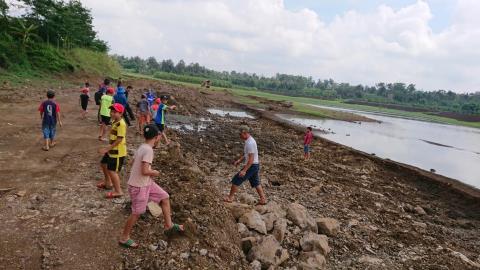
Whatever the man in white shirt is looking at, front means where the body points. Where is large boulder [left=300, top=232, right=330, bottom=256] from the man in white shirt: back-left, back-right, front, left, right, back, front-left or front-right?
back-left

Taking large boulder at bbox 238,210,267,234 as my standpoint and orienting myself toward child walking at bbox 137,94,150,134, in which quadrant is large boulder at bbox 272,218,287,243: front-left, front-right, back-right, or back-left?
back-right

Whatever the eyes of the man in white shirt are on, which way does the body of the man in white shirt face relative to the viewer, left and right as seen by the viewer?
facing to the left of the viewer

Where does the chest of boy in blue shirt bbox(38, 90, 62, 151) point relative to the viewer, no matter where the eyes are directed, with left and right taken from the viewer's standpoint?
facing away from the viewer
